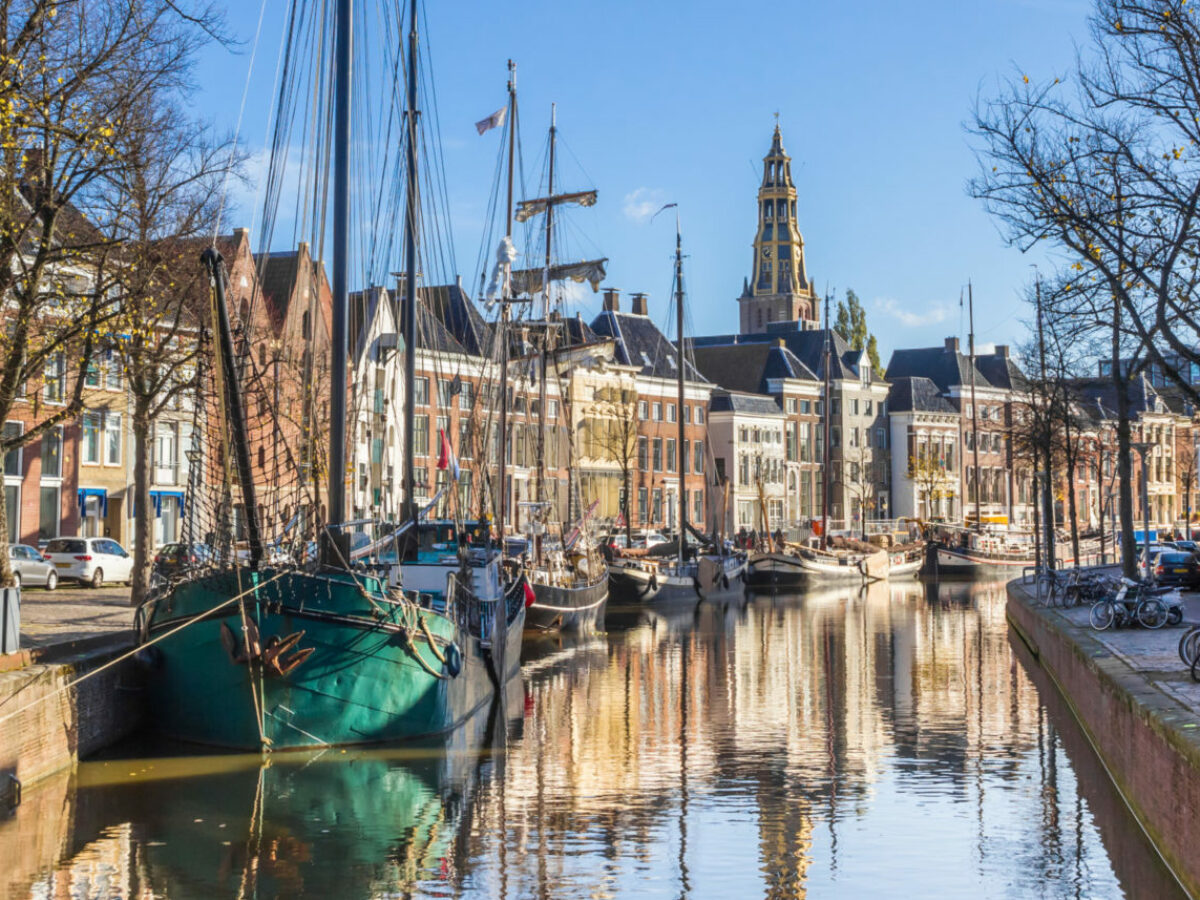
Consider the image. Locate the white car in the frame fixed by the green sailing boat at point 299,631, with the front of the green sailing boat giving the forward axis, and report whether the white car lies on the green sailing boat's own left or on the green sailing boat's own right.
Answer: on the green sailing boat's own right

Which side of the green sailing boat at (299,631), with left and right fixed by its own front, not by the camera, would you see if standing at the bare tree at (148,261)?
right

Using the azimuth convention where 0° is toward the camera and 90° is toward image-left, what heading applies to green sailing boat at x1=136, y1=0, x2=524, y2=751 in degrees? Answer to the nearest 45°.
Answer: approximately 45°

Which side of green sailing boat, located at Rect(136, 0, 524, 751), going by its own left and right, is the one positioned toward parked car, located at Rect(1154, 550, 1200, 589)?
back

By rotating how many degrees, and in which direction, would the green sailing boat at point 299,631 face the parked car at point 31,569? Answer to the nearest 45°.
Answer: approximately 135° to its right
